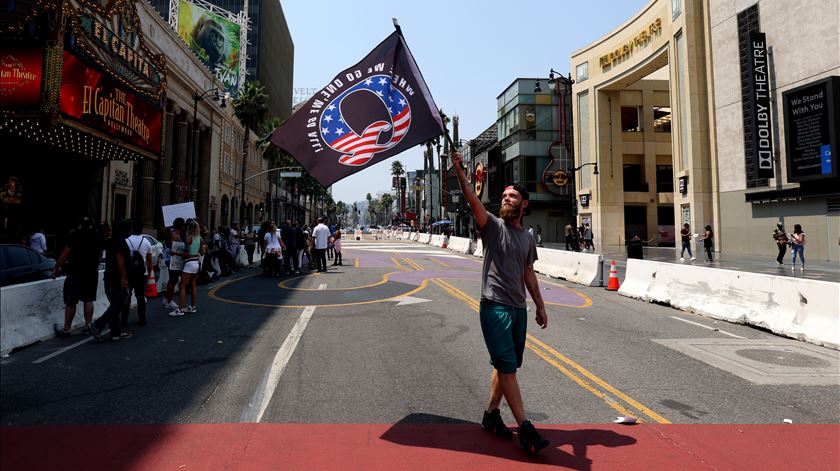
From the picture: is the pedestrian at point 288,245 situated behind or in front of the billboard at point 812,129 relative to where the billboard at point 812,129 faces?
in front

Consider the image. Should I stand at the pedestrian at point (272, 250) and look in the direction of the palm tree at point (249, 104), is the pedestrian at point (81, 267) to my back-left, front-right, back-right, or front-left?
back-left

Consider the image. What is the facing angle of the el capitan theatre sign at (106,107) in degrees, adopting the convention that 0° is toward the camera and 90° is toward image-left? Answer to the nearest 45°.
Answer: approximately 315°

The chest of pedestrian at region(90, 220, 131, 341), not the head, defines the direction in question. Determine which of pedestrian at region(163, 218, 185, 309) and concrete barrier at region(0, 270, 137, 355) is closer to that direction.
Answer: the pedestrian

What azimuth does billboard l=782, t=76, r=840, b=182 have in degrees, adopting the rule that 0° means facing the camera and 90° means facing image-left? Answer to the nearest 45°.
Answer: approximately 45°

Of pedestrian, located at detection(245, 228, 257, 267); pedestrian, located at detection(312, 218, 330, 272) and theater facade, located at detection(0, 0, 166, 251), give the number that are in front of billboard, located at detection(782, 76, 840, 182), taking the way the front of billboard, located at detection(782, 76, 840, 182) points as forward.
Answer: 3

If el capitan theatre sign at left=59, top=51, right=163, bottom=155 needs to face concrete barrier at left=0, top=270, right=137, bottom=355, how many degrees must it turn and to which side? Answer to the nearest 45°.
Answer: approximately 45° to its right

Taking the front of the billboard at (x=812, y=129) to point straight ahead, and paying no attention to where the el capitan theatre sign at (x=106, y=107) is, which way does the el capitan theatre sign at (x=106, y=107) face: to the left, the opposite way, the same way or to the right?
the opposite way

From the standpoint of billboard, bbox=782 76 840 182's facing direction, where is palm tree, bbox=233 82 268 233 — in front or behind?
in front
